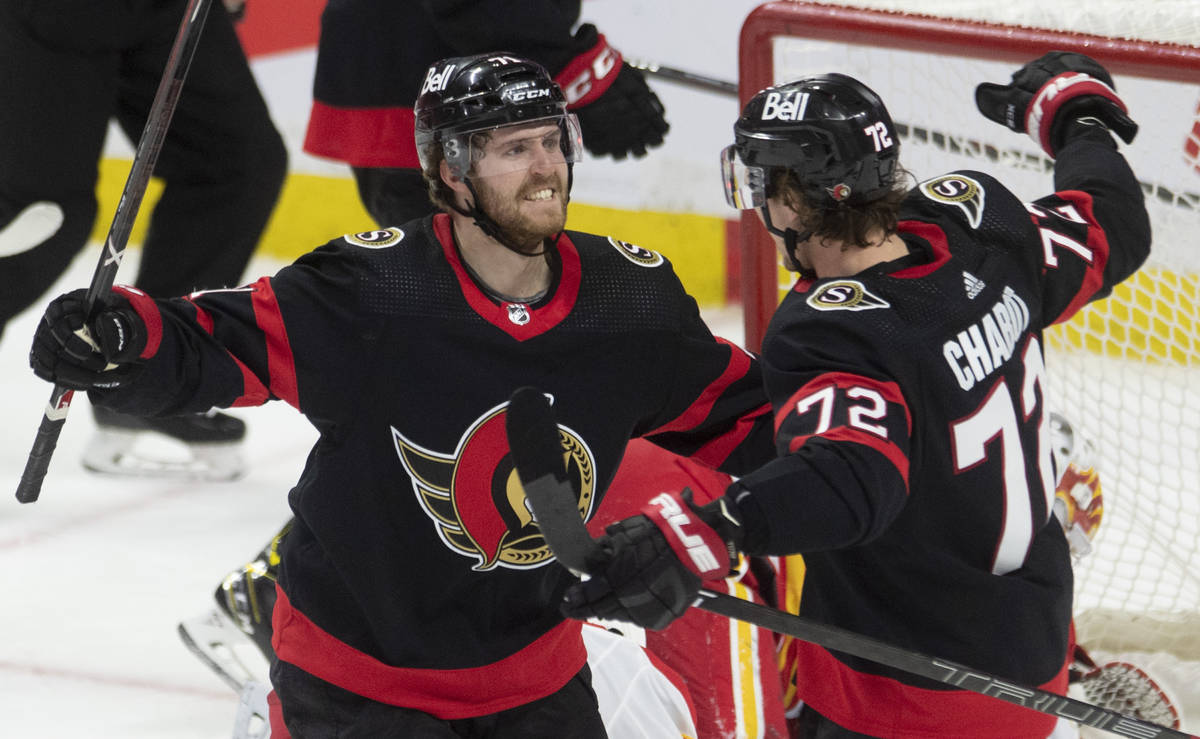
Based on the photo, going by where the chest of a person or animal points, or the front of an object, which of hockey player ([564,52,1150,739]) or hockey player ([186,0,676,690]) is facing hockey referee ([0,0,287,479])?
hockey player ([564,52,1150,739])

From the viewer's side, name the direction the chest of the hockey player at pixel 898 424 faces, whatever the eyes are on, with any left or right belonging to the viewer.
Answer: facing away from the viewer and to the left of the viewer

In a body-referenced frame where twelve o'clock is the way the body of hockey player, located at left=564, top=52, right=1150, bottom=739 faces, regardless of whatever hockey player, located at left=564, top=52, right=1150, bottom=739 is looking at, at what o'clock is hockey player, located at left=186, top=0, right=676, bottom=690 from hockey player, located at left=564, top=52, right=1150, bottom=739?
hockey player, located at left=186, top=0, right=676, bottom=690 is roughly at 12 o'clock from hockey player, located at left=564, top=52, right=1150, bottom=739.

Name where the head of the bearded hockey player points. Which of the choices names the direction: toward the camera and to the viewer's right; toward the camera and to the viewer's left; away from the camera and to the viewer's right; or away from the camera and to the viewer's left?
toward the camera and to the viewer's right

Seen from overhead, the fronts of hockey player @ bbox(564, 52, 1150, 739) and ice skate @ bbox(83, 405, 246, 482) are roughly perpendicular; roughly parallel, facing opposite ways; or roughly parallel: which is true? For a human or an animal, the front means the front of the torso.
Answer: roughly perpendicular

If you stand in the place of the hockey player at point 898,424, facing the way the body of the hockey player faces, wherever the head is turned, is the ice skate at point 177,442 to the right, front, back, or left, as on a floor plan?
front

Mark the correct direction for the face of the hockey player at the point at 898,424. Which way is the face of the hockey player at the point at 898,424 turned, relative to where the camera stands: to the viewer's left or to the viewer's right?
to the viewer's left
